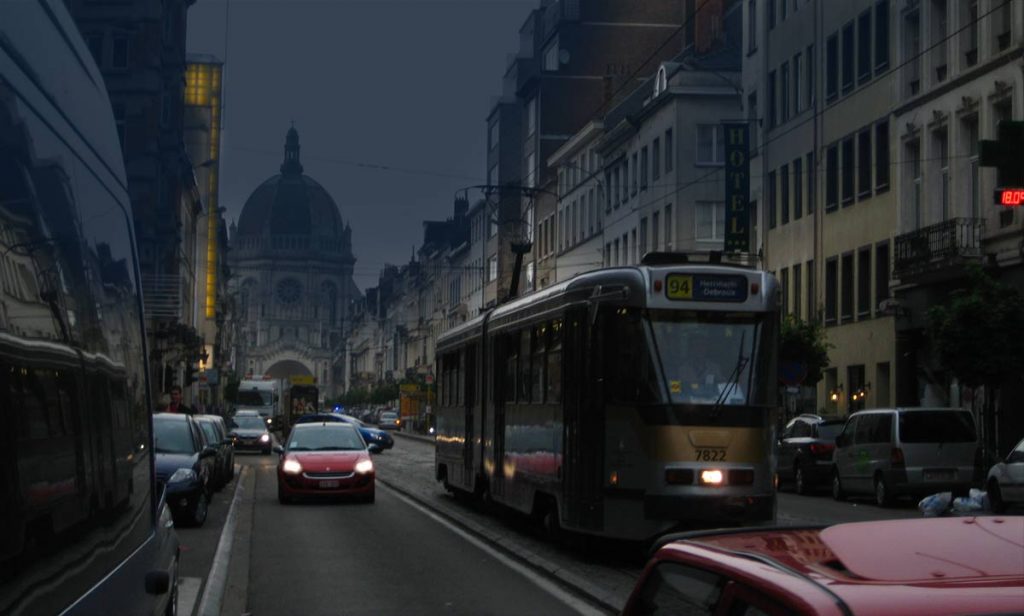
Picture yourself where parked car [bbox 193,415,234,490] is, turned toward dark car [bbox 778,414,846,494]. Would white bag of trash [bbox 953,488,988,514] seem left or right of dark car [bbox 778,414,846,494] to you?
right

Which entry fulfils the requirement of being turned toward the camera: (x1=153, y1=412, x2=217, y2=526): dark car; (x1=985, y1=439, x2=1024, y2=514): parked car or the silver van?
the dark car

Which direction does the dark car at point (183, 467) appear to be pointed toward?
toward the camera

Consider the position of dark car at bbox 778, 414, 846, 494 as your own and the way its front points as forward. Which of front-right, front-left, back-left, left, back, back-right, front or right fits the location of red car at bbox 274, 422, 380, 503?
left

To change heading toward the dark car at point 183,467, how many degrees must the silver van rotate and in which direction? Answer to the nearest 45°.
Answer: approximately 90° to its left

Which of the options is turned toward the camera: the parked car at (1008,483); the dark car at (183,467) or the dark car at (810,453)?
the dark car at (183,467)

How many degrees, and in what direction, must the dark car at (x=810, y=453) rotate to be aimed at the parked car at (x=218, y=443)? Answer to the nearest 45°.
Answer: approximately 45° to its left

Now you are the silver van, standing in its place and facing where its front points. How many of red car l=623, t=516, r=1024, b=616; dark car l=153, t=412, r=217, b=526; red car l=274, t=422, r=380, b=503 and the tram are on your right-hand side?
0

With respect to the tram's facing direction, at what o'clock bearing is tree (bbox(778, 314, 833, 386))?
The tree is roughly at 8 o'clock from the tram.

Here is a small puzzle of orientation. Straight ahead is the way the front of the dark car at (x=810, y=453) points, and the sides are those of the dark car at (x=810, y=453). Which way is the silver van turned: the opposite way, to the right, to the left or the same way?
the same way

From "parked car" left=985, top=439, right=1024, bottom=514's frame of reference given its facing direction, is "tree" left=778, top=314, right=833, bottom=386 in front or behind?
in front

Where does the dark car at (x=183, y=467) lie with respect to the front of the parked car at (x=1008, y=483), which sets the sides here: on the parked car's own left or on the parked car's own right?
on the parked car's own left

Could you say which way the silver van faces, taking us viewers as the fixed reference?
facing away from the viewer and to the left of the viewer

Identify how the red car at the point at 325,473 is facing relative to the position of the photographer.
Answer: facing the viewer

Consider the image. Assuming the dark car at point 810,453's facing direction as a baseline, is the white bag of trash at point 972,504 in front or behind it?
behind

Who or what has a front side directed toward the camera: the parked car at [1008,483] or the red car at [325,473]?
the red car

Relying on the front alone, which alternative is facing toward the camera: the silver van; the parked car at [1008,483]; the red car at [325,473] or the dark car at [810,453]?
the red car

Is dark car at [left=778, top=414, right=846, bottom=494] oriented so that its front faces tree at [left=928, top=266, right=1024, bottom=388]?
no

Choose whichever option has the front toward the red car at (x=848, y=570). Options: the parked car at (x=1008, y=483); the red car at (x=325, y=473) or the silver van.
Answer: the red car at (x=325, y=473)

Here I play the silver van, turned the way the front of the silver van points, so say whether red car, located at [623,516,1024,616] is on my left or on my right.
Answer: on my left

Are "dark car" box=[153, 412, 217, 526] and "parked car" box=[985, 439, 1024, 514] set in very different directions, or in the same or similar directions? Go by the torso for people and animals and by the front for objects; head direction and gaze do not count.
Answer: very different directions
